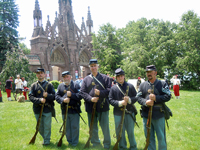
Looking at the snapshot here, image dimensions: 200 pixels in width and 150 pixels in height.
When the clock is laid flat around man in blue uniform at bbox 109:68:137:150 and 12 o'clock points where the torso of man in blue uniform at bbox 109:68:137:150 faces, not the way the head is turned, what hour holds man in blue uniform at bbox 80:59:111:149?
man in blue uniform at bbox 80:59:111:149 is roughly at 4 o'clock from man in blue uniform at bbox 109:68:137:150.

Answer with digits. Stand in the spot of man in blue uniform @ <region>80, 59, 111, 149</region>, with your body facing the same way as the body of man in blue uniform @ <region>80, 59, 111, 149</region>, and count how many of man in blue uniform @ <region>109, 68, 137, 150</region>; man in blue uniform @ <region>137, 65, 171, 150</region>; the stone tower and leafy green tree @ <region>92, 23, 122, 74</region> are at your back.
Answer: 2

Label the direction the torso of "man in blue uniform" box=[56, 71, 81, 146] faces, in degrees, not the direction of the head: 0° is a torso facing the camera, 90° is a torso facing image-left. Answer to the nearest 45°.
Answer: approximately 45°

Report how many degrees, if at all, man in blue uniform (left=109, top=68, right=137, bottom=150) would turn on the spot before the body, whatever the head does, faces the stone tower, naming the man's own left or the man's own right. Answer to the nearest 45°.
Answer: approximately 180°

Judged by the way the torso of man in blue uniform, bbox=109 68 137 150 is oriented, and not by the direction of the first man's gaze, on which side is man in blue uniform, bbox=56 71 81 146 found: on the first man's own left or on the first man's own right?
on the first man's own right

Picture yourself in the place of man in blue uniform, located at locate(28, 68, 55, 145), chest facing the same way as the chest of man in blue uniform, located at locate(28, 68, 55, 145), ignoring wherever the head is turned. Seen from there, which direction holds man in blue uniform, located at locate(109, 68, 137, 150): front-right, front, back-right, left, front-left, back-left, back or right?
front-left

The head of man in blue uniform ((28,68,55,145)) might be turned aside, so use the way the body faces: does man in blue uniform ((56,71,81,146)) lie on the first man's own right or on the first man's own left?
on the first man's own left

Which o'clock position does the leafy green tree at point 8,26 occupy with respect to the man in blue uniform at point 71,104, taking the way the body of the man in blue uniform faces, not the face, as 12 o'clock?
The leafy green tree is roughly at 4 o'clock from the man in blue uniform.

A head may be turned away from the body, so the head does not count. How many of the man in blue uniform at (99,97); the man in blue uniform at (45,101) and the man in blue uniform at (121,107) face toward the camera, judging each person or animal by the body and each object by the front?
3

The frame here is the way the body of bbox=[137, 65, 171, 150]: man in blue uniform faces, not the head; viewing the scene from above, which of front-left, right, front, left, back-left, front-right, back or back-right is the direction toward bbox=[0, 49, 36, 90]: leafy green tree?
right

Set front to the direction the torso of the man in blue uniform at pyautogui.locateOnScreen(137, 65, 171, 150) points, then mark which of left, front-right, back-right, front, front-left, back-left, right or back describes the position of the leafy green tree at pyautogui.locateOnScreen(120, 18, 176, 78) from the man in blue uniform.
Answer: back-right

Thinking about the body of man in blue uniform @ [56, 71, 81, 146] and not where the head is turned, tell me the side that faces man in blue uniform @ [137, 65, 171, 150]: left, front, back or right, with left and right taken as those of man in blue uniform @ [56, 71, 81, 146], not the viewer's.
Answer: left

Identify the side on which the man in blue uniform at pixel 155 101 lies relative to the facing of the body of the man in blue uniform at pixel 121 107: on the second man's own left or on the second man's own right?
on the second man's own left

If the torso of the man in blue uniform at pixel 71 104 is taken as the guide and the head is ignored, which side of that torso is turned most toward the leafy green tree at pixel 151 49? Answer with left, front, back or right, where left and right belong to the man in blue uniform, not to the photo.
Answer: back
